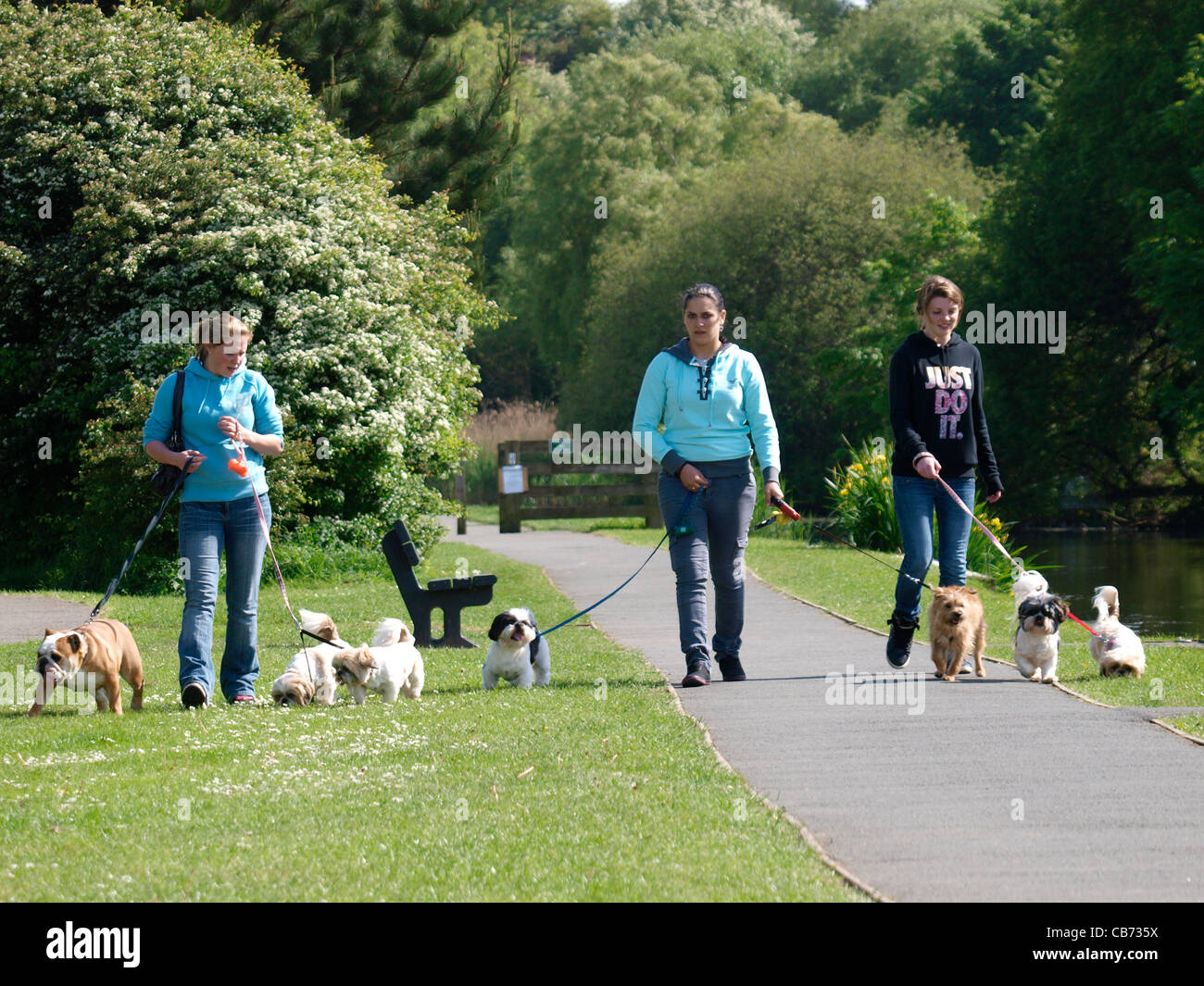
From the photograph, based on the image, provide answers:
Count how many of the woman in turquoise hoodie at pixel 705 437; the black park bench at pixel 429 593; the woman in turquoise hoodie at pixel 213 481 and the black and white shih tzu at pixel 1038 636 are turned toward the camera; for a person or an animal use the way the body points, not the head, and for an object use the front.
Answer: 3

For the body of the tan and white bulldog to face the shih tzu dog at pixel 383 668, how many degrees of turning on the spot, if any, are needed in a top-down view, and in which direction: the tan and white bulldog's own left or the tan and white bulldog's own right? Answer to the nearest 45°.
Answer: approximately 135° to the tan and white bulldog's own left

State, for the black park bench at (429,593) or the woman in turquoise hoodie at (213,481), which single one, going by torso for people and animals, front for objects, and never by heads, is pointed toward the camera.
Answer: the woman in turquoise hoodie

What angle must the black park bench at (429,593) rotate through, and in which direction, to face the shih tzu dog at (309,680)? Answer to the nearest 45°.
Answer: approximately 90° to its right

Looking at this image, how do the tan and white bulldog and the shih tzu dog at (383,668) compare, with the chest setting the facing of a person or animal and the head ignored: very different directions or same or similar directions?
same or similar directions

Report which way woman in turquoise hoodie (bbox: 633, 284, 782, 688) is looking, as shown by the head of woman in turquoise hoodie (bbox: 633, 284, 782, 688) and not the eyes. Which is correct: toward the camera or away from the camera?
toward the camera

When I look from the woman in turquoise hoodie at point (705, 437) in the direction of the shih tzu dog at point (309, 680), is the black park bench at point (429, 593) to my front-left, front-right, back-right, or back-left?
front-right

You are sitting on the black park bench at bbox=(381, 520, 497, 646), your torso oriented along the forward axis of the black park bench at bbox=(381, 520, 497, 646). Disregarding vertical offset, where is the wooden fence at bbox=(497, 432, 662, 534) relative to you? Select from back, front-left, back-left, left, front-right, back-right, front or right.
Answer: left

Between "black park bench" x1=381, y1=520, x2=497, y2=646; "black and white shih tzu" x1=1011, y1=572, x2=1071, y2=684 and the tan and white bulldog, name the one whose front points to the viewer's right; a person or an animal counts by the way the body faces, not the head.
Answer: the black park bench

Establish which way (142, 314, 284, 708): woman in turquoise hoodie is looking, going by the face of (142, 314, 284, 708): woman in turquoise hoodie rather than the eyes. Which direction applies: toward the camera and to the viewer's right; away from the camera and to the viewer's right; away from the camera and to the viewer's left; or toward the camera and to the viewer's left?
toward the camera and to the viewer's right

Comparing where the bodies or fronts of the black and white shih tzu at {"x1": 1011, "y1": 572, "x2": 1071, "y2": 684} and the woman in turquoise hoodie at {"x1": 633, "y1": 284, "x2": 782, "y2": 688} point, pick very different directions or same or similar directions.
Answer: same or similar directions

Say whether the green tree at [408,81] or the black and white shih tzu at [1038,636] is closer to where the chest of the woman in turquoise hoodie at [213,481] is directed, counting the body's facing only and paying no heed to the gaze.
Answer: the black and white shih tzu

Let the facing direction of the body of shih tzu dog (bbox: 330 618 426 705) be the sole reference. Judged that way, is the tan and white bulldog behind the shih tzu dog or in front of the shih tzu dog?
in front

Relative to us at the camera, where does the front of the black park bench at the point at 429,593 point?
facing to the right of the viewer

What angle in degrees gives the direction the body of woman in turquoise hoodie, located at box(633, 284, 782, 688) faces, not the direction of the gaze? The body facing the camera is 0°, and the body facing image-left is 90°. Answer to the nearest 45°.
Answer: approximately 0°

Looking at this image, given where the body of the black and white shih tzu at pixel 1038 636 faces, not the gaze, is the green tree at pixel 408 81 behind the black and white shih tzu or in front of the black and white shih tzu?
behind

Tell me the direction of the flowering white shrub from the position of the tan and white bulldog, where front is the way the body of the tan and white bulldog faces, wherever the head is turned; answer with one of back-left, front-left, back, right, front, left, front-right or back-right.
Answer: back-right

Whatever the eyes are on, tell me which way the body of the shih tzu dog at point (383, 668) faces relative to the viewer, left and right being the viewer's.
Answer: facing the viewer and to the left of the viewer
